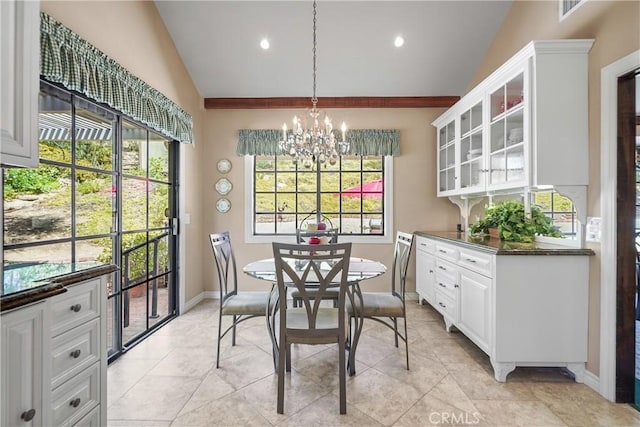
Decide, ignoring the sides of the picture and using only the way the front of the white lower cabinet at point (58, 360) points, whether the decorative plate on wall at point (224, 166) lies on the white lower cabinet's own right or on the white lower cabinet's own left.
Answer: on the white lower cabinet's own left

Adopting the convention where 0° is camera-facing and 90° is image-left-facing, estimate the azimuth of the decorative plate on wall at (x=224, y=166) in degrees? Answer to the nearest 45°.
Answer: approximately 0°

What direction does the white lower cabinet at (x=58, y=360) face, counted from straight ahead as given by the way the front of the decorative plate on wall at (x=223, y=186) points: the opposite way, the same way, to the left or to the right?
to the left

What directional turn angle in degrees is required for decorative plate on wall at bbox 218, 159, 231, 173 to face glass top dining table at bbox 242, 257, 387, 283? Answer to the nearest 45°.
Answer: approximately 45° to its left

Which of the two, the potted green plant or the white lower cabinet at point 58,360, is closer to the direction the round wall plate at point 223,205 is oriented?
the white lower cabinet

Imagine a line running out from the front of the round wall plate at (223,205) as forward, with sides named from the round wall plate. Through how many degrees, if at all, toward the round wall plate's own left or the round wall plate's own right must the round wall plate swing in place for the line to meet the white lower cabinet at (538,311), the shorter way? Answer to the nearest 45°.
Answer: approximately 45° to the round wall plate's own left
